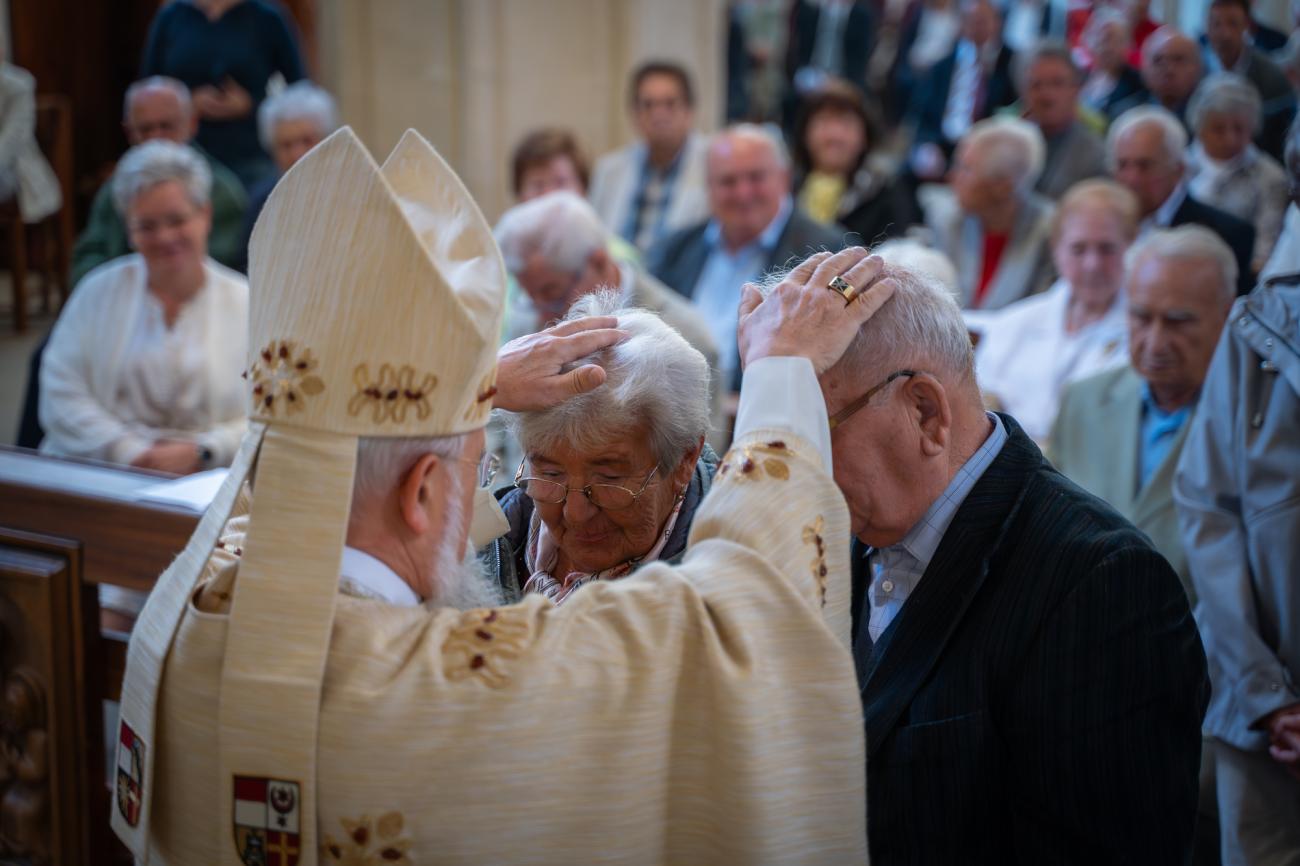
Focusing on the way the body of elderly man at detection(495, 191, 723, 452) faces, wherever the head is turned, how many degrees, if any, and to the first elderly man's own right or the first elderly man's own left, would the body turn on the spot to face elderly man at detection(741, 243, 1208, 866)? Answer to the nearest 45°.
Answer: approximately 45° to the first elderly man's own left

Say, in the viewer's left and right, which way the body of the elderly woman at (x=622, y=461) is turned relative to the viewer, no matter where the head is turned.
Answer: facing the viewer and to the left of the viewer

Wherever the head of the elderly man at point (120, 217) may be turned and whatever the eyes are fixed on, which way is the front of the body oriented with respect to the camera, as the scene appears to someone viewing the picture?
toward the camera

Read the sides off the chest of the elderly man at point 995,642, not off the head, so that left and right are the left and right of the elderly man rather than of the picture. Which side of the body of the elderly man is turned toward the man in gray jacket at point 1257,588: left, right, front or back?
back

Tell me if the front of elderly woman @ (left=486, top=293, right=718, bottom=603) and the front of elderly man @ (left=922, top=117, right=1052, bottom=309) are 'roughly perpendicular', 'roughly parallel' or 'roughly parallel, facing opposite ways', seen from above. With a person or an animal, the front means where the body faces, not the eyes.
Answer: roughly parallel

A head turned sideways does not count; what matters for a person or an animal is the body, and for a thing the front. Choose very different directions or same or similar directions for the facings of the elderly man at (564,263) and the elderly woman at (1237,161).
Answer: same or similar directions

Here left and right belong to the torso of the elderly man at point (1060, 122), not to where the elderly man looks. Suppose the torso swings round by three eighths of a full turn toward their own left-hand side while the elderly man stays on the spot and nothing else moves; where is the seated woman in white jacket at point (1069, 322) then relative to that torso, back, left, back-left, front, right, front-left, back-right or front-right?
right

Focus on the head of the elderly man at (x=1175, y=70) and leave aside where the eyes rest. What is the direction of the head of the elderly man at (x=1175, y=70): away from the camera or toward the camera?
toward the camera

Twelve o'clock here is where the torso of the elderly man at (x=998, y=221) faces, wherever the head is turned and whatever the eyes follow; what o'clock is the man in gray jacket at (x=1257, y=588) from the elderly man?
The man in gray jacket is roughly at 10 o'clock from the elderly man.

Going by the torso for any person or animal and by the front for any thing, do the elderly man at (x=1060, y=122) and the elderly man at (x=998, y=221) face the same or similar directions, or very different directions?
same or similar directions

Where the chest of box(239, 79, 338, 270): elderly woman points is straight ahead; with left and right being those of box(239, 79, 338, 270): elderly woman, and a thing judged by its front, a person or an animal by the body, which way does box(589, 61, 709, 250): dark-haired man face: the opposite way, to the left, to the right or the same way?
the same way

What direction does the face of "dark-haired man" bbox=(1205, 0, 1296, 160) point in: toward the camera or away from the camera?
toward the camera

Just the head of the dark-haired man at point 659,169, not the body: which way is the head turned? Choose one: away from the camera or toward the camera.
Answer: toward the camera

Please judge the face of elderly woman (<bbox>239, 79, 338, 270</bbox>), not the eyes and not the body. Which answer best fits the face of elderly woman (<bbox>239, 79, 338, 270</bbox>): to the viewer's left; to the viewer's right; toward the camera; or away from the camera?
toward the camera

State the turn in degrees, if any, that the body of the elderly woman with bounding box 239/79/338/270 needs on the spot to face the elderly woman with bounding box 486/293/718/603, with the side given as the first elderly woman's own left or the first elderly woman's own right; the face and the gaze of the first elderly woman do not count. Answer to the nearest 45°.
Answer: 0° — they already face them

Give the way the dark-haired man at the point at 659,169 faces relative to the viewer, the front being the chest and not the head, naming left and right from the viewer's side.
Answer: facing the viewer

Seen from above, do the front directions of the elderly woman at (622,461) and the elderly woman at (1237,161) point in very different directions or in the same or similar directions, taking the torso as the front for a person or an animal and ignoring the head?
same or similar directions
